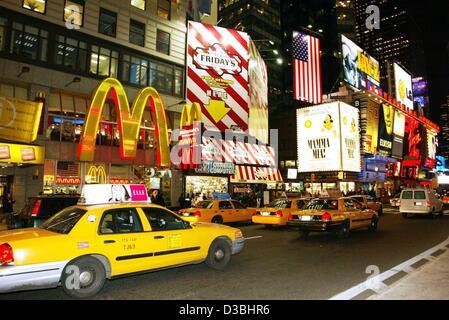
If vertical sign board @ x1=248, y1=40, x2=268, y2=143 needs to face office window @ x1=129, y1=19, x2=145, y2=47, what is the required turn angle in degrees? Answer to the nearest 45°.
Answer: approximately 90° to its right

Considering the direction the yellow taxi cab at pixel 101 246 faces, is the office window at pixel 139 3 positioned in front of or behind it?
in front

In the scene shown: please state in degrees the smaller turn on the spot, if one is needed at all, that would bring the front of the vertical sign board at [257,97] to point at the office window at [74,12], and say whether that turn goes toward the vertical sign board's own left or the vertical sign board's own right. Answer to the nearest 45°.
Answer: approximately 90° to the vertical sign board's own right

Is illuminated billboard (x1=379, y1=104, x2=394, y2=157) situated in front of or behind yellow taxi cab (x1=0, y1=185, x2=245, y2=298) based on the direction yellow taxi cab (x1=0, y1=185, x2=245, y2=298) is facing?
in front

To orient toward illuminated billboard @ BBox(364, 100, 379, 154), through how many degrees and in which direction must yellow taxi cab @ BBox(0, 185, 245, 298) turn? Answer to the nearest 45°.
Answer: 0° — it already faces it

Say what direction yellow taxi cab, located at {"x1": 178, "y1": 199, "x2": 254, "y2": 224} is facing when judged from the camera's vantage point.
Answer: facing away from the viewer and to the right of the viewer

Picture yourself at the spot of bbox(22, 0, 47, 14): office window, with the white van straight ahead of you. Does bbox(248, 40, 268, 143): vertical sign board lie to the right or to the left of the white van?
left

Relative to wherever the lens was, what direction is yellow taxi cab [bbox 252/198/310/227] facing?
facing away from the viewer and to the right of the viewer
